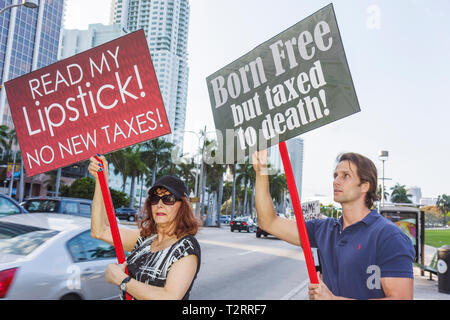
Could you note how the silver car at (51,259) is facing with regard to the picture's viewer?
facing away from the viewer and to the right of the viewer

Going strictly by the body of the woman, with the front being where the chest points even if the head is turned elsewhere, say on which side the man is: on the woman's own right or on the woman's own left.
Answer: on the woman's own left

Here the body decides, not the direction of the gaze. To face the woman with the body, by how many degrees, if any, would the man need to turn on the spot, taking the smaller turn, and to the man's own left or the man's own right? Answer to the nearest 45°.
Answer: approximately 45° to the man's own right

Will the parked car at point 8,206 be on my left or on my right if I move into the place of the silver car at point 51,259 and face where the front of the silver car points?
on my left

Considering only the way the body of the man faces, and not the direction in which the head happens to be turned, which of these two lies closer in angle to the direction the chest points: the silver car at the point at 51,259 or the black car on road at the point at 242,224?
the silver car

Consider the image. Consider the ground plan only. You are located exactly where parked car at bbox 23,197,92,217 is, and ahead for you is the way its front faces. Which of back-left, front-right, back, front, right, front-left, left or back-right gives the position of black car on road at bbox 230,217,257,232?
back-right

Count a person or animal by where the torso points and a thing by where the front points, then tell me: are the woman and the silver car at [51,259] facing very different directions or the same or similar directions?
very different directions

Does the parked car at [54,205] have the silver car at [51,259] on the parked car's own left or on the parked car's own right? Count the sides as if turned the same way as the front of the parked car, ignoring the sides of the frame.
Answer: on the parked car's own left

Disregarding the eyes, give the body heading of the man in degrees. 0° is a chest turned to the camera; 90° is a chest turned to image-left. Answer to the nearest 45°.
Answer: approximately 45°

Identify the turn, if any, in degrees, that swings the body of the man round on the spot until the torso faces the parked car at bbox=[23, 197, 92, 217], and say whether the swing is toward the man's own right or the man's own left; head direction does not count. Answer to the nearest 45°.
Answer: approximately 90° to the man's own right
